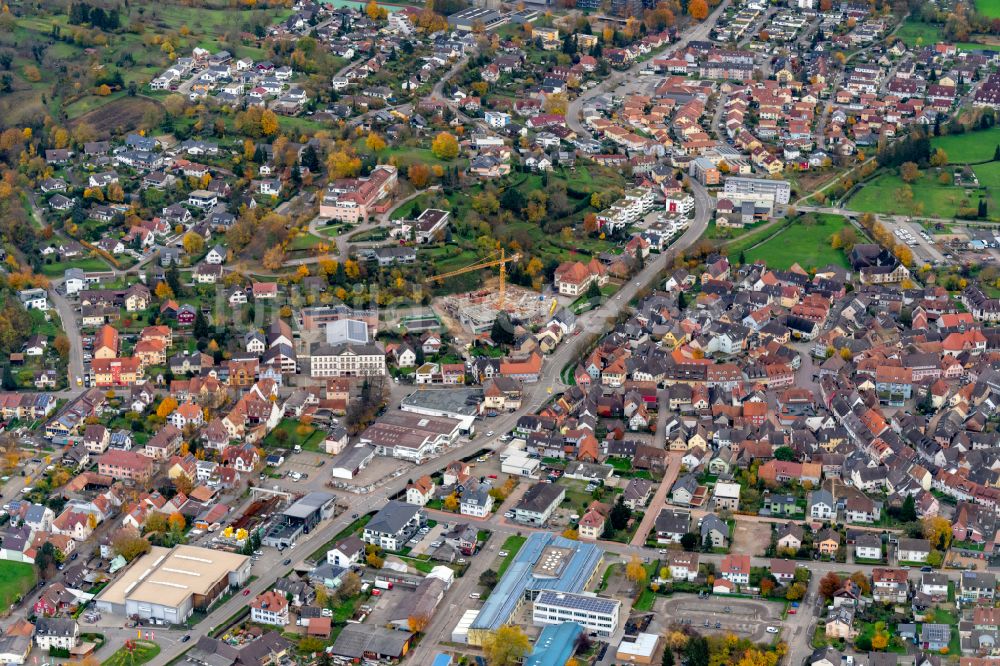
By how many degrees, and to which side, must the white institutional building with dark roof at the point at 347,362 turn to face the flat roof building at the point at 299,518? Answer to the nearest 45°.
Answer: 0° — it already faces it

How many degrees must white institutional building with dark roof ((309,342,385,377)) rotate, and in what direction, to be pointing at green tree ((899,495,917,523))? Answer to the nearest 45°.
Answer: approximately 45° to its left

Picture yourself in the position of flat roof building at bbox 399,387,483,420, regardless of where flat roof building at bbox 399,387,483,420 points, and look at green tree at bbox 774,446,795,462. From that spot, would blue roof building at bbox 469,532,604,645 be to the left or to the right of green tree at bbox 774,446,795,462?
right

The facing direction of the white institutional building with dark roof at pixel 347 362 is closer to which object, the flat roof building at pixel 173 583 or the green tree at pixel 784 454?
the flat roof building

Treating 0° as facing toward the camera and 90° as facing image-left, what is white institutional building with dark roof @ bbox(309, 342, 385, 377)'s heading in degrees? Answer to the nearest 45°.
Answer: approximately 0°

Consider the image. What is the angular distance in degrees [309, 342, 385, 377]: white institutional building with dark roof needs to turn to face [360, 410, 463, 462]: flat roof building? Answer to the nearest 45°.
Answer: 0° — it already faces it

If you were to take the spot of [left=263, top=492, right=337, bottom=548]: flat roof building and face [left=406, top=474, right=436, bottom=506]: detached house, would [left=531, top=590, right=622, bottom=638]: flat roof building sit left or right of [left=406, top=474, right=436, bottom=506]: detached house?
right

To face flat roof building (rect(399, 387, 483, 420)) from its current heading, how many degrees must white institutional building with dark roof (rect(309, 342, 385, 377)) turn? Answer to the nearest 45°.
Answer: approximately 45° to its left
